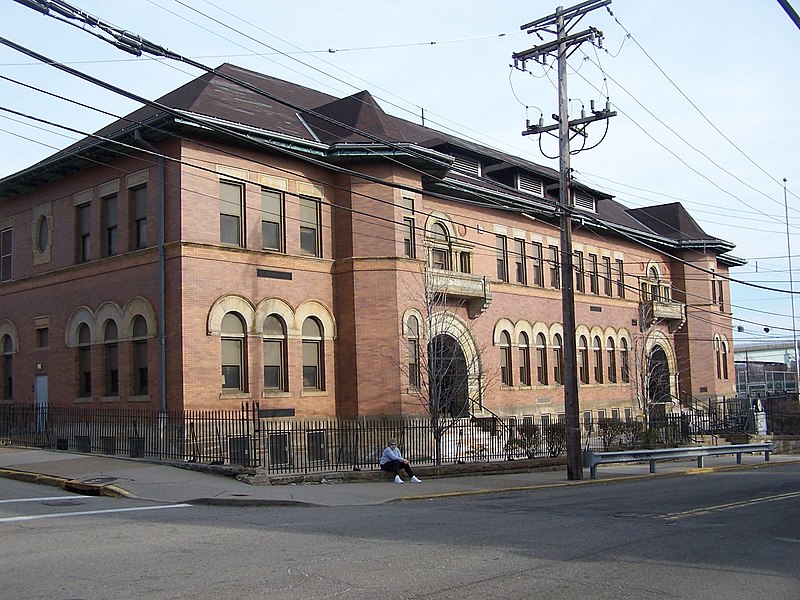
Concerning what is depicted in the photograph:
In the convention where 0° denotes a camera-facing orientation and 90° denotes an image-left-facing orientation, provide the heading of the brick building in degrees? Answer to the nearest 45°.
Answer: approximately 315°

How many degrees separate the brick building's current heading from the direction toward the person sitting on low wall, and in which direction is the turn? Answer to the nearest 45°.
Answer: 0° — it already faces them

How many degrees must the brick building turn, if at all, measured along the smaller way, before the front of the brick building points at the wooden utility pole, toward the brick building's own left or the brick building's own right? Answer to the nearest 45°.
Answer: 0° — it already faces it
